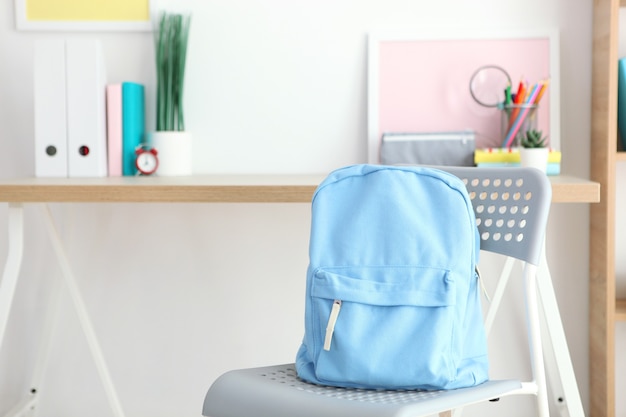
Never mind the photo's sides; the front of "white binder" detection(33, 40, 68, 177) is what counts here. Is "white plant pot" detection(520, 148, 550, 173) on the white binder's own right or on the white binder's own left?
on the white binder's own left

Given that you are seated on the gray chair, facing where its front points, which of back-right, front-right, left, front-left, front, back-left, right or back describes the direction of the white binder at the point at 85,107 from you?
right

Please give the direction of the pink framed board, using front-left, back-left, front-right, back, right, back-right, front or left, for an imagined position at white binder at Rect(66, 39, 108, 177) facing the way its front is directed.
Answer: left

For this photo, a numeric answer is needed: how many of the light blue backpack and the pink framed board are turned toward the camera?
2

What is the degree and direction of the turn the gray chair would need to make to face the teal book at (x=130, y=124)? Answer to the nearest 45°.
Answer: approximately 90° to its right

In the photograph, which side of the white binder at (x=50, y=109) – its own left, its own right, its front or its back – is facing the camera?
front

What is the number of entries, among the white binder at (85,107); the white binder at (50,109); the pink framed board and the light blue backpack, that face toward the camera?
4

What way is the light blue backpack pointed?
toward the camera

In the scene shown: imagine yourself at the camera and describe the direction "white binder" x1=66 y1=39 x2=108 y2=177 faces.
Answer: facing the viewer

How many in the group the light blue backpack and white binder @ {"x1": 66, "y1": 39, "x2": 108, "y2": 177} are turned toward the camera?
2

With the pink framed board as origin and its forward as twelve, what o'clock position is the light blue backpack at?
The light blue backpack is roughly at 12 o'clock from the pink framed board.

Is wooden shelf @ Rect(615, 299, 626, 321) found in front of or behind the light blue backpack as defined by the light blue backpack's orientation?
behind

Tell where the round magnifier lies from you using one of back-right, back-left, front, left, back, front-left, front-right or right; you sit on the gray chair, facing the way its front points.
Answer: back-right

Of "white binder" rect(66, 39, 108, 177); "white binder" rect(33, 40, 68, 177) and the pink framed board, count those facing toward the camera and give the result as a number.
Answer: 3
